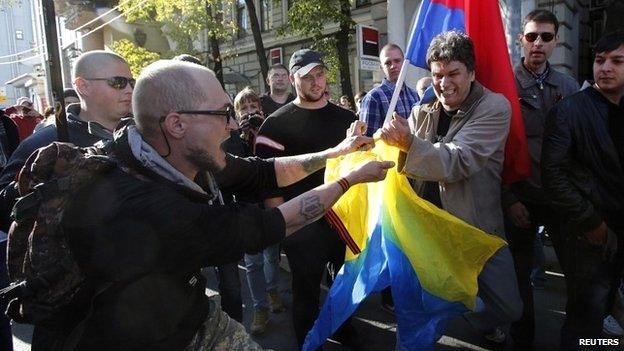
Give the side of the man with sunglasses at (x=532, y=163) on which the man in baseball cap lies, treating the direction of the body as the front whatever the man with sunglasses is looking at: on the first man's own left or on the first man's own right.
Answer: on the first man's own right

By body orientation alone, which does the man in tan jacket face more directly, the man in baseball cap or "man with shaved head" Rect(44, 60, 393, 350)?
the man with shaved head

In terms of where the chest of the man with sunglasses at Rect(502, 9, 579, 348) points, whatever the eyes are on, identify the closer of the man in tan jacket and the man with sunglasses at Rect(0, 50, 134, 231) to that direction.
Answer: the man in tan jacket

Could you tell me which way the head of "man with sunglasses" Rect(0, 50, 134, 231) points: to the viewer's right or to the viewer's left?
to the viewer's right

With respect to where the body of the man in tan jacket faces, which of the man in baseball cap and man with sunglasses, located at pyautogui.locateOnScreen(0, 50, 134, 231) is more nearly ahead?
the man with sunglasses

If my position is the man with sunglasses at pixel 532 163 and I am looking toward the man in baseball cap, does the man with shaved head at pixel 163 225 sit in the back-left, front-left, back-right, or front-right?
front-left

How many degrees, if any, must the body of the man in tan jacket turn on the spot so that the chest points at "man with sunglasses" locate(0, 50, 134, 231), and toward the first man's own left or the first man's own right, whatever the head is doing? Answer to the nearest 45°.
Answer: approximately 45° to the first man's own right

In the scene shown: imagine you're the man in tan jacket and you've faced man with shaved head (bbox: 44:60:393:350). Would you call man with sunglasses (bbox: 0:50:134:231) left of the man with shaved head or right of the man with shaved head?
right

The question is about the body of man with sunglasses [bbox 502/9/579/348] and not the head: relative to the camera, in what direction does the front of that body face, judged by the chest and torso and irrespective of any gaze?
toward the camera

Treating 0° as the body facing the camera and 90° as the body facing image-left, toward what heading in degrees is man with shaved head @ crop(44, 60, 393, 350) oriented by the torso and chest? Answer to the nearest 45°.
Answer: approximately 270°

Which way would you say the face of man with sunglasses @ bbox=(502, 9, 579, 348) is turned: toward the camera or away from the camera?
toward the camera

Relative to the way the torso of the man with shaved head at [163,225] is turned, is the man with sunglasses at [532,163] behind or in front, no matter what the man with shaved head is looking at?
in front

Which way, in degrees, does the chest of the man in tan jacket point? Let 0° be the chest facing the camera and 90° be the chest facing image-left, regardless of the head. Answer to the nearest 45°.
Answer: approximately 45°
